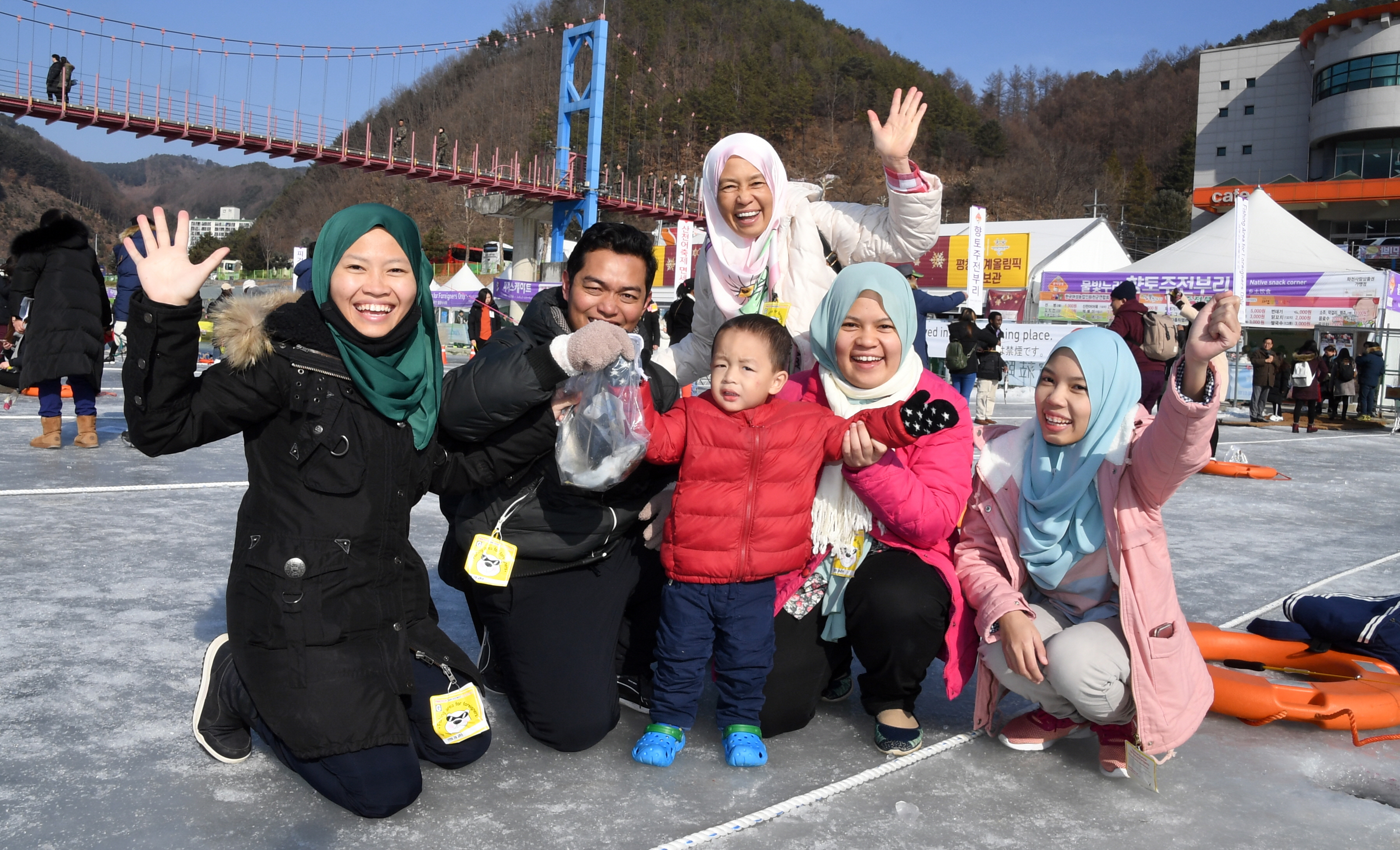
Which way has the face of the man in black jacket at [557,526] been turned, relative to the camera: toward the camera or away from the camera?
toward the camera

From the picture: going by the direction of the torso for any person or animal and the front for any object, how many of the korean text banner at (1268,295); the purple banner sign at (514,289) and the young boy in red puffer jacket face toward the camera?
3

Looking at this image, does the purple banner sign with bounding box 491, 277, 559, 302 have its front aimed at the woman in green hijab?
yes

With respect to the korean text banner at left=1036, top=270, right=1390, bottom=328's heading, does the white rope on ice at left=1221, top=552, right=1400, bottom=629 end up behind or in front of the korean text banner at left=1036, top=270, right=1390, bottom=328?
in front

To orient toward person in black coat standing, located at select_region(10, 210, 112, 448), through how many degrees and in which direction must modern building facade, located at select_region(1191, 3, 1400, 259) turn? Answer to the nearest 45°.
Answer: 0° — it already faces them

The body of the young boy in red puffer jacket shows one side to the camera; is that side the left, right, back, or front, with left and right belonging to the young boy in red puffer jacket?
front

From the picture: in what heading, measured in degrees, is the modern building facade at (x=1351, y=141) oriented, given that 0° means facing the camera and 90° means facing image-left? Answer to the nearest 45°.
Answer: approximately 0°

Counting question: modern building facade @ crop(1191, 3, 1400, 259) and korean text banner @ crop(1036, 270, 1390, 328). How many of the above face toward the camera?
2

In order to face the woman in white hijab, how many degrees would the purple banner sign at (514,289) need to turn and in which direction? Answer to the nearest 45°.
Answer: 0° — it already faces them

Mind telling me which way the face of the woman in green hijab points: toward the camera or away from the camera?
toward the camera

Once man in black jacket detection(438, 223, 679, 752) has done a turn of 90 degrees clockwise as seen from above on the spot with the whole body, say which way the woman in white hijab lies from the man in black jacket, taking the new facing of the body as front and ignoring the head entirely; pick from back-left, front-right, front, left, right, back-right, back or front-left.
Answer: back
